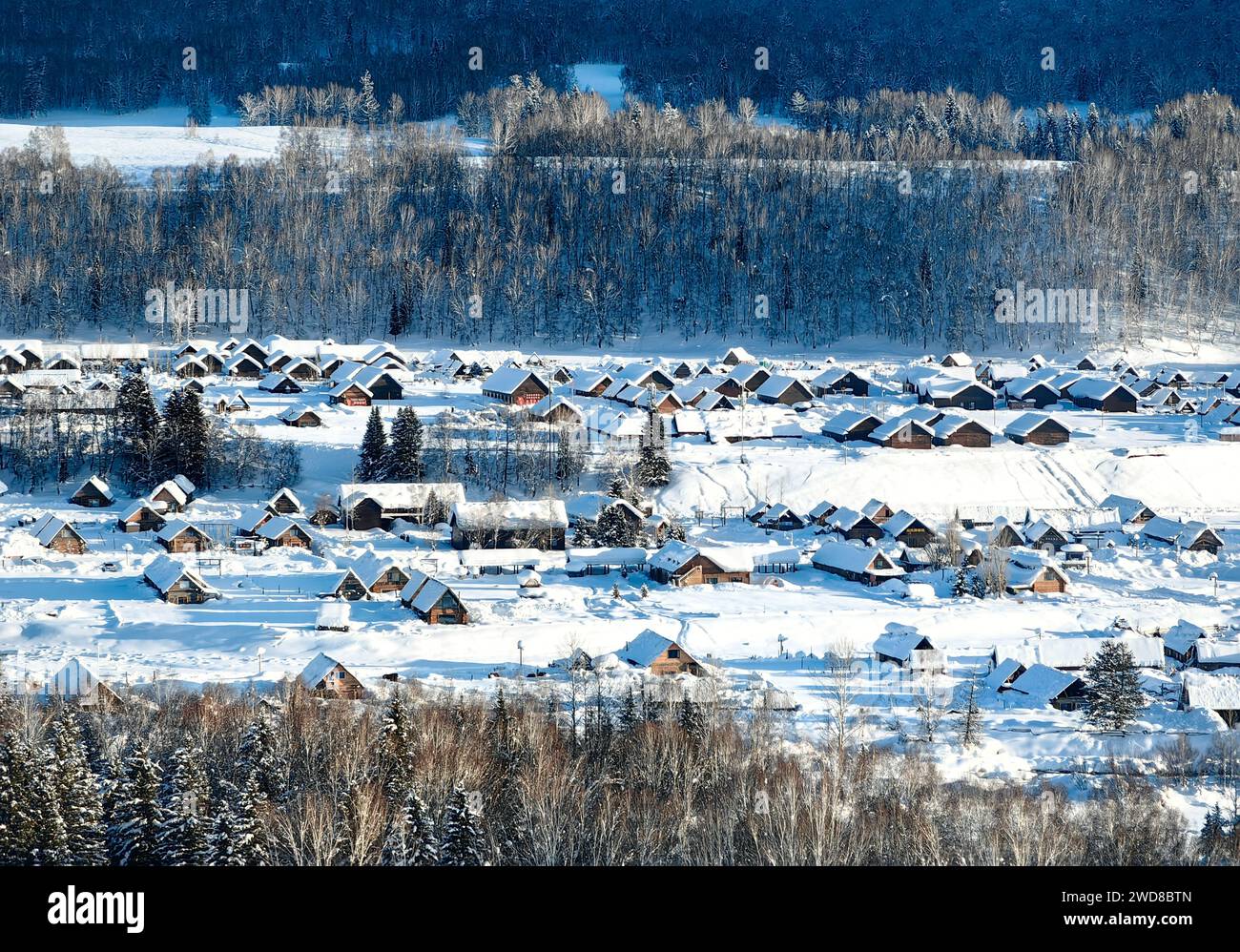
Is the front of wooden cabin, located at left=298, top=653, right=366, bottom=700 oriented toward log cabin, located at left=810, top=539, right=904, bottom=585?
no

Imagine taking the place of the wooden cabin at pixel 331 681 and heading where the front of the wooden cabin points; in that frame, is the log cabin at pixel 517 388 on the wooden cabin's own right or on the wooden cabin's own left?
on the wooden cabin's own left

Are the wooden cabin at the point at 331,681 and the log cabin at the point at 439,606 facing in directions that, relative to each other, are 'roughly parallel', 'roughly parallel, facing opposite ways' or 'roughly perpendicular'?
roughly parallel

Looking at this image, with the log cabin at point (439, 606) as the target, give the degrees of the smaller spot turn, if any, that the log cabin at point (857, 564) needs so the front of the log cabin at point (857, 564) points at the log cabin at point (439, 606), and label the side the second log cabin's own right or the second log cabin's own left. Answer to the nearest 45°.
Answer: approximately 90° to the second log cabin's own right

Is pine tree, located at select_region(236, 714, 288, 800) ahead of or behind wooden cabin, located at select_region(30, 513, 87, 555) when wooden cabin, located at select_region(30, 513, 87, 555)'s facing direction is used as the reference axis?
ahead

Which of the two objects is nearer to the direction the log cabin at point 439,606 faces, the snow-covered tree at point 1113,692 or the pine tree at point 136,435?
the snow-covered tree

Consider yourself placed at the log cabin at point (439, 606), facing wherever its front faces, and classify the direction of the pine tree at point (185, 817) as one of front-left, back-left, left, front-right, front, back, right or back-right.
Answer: front-right

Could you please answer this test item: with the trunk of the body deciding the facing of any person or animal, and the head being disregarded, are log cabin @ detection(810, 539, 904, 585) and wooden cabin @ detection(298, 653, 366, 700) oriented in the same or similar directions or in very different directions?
same or similar directions

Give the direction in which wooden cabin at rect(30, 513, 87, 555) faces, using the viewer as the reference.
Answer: facing the viewer and to the right of the viewer

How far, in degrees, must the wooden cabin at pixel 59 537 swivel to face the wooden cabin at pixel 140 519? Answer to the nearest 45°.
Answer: approximately 90° to its left

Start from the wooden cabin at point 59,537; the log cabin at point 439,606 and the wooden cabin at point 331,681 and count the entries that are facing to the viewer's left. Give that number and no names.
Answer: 0

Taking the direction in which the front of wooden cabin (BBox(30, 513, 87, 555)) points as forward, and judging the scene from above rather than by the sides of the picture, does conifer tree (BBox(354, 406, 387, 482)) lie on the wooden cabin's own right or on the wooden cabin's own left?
on the wooden cabin's own left

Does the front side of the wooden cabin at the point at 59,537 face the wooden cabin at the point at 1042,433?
no

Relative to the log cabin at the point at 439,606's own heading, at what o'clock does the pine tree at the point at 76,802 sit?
The pine tree is roughly at 2 o'clock from the log cabin.
